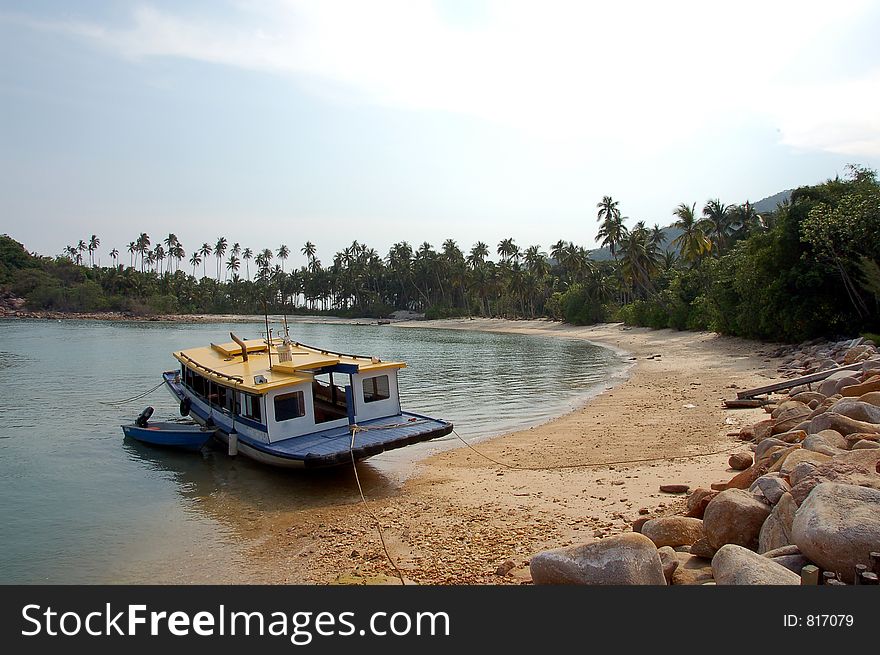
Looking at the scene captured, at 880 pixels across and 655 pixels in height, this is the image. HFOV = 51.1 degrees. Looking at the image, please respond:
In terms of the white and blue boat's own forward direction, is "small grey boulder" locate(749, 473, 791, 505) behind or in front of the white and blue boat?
in front

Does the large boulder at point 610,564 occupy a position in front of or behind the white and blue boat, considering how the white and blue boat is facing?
in front

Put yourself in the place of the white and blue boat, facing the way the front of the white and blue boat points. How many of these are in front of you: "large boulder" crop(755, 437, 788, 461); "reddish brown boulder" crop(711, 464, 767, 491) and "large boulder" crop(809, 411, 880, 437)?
3

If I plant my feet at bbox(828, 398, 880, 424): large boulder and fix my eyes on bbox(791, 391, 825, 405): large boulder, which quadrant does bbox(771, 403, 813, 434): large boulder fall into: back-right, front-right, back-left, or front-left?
front-left

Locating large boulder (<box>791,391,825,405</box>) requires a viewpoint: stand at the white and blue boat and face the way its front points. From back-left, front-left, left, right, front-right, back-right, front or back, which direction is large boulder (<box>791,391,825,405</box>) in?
front-left

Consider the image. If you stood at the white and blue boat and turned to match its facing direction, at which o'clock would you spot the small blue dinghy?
The small blue dinghy is roughly at 6 o'clock from the white and blue boat.

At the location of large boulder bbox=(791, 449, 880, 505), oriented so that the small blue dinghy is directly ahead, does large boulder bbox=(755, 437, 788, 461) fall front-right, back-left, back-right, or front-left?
front-right

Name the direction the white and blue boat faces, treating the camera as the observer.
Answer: facing the viewer and to the right of the viewer

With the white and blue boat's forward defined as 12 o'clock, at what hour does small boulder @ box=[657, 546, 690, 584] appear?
The small boulder is roughly at 1 o'clock from the white and blue boat.

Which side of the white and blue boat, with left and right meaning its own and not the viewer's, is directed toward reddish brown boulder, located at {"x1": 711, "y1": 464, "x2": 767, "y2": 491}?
front

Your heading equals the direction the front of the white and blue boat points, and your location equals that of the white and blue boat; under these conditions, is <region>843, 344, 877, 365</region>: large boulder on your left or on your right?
on your left

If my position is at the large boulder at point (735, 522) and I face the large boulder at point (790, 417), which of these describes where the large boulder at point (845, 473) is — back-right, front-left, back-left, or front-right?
front-right

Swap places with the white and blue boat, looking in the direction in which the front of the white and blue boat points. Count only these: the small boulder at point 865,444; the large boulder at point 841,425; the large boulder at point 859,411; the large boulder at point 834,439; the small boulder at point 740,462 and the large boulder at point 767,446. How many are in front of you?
6

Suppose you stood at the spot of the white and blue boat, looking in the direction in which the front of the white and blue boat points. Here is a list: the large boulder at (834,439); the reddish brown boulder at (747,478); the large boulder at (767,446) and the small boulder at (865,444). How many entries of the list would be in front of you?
4

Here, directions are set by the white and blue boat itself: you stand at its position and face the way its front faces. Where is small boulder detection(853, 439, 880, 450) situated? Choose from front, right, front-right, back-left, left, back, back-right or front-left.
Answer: front

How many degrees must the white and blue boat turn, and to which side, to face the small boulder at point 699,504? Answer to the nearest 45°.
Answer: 0° — it already faces it

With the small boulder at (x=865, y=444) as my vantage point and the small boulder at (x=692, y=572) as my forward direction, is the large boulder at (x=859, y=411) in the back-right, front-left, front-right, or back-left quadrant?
back-right
